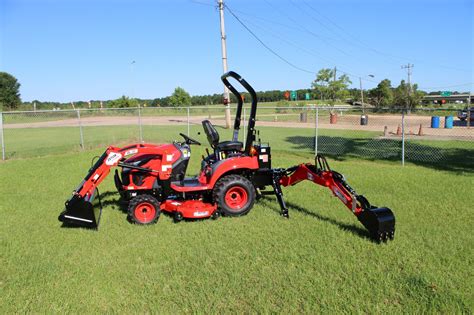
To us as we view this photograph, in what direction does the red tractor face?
facing to the left of the viewer
